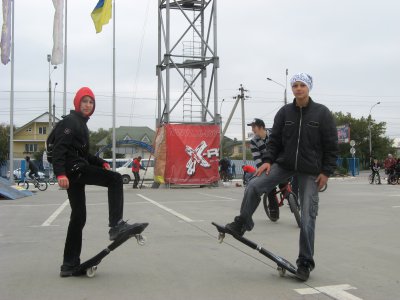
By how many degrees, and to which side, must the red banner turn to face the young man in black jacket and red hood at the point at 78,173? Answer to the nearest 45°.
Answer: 0° — it already faces them

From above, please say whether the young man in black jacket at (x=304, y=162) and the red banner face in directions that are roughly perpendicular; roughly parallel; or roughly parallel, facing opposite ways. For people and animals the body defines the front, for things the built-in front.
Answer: roughly parallel

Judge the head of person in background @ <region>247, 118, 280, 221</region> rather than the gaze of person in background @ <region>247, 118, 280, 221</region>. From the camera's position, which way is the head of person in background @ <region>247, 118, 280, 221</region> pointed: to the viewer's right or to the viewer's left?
to the viewer's left

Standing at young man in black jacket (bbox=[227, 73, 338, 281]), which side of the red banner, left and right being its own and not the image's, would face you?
front

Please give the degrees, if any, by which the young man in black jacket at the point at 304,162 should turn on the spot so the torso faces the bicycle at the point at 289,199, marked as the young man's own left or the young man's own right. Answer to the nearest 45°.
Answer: approximately 180°

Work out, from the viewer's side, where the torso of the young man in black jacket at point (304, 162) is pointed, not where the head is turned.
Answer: toward the camera

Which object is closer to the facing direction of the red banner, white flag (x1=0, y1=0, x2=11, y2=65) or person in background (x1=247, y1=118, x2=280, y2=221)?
the person in background

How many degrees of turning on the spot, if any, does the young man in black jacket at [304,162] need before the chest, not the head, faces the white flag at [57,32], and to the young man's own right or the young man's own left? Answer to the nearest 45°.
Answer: approximately 135° to the young man's own right

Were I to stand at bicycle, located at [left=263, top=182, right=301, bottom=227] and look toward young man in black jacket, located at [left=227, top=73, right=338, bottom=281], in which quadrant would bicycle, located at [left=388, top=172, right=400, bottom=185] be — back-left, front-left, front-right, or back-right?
back-left

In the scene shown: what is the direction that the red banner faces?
toward the camera

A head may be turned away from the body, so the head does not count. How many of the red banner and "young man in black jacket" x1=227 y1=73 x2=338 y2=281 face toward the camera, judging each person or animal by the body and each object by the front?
2

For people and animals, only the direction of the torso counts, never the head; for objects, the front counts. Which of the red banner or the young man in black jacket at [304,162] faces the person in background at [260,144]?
the red banner

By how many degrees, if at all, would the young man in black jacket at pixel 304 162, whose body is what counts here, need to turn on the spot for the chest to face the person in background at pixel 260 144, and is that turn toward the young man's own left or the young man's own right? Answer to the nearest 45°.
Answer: approximately 180°
